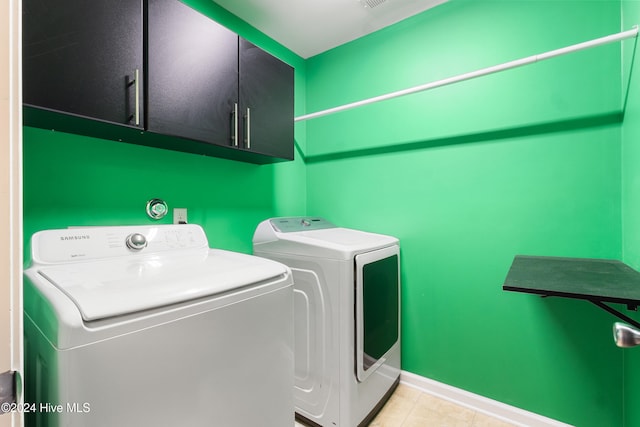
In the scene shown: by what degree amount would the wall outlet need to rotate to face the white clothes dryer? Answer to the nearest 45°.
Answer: approximately 45° to its left

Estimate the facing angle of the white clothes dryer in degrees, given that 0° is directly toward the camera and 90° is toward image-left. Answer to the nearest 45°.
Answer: approximately 315°

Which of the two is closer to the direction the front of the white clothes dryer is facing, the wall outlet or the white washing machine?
the white washing machine

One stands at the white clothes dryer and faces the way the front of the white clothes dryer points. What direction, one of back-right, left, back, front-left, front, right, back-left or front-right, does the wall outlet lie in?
back-right

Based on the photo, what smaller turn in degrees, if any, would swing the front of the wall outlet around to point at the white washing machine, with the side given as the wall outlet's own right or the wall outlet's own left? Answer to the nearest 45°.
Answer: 0° — it already faces it

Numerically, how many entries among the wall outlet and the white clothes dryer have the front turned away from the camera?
0

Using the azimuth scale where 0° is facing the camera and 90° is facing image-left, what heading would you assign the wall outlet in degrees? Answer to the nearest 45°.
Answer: approximately 0°
